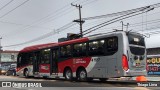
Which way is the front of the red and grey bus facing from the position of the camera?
facing away from the viewer and to the left of the viewer
